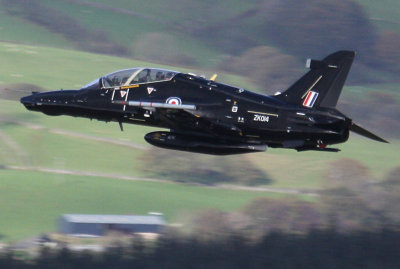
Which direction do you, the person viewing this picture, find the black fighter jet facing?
facing to the left of the viewer
